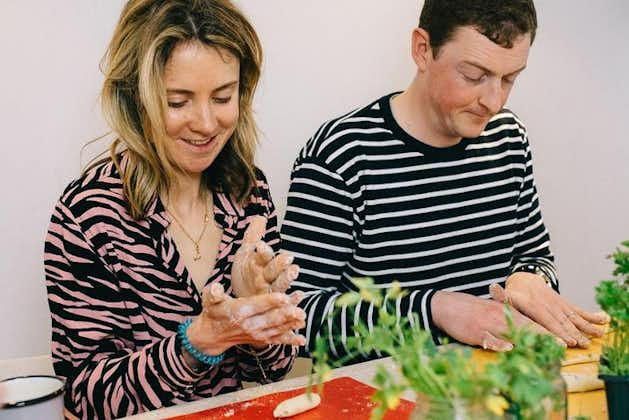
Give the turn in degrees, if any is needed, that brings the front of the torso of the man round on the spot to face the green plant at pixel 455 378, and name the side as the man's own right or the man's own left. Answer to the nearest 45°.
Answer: approximately 45° to the man's own right

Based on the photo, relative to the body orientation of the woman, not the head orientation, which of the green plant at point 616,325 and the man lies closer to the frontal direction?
the green plant

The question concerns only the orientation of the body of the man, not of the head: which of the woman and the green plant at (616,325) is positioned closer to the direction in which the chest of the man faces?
the green plant

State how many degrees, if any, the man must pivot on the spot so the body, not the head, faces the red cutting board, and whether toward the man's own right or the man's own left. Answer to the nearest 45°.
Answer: approximately 45° to the man's own right

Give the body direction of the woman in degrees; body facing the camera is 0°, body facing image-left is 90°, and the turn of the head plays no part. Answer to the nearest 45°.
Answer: approximately 315°

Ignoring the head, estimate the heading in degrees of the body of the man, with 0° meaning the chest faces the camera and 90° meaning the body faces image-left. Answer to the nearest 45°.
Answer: approximately 315°

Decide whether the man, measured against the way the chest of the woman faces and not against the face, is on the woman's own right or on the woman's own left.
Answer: on the woman's own left

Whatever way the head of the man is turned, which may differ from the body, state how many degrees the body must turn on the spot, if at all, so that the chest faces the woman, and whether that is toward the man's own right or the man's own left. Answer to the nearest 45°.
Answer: approximately 90° to the man's own right
